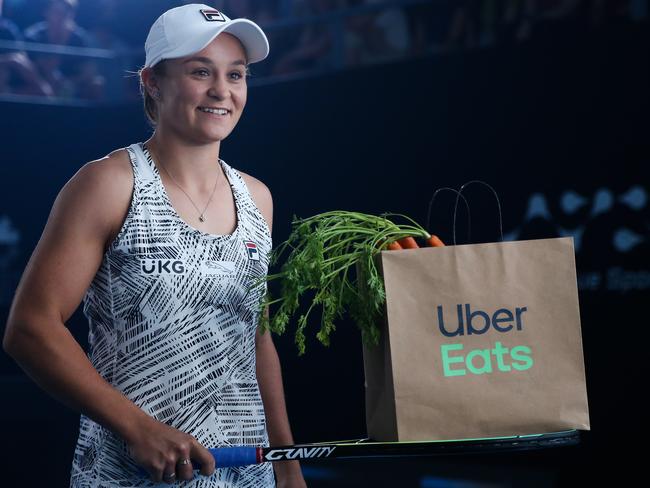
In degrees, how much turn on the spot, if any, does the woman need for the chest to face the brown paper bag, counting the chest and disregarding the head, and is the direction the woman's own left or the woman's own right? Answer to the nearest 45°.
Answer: approximately 45° to the woman's own left

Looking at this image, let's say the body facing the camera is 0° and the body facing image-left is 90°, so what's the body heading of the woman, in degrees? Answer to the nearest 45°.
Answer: approximately 315°
